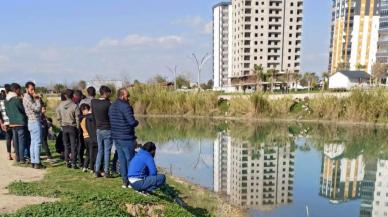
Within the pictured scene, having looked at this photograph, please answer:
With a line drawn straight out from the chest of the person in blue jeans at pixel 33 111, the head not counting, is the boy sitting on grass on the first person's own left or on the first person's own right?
on the first person's own right

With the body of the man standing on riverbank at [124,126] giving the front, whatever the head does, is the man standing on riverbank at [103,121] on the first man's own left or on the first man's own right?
on the first man's own left

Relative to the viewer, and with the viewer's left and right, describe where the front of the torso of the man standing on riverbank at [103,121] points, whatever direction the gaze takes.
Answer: facing away from the viewer and to the right of the viewer

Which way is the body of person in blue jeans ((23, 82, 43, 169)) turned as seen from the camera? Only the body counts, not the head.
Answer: to the viewer's right

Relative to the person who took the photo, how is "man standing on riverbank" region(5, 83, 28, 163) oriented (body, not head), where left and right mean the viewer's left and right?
facing away from the viewer and to the right of the viewer

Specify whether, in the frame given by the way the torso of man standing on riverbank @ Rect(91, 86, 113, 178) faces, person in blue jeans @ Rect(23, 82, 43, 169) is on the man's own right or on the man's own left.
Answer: on the man's own left

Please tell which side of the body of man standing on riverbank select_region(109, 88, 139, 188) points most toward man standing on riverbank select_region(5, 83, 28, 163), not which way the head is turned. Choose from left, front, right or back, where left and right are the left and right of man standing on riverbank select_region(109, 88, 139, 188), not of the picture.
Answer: left

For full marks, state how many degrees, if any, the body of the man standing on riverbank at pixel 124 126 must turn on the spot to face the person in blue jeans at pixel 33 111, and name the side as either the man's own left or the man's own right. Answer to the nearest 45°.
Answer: approximately 90° to the man's own left

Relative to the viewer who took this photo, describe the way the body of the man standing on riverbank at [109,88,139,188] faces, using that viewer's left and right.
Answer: facing away from the viewer and to the right of the viewer

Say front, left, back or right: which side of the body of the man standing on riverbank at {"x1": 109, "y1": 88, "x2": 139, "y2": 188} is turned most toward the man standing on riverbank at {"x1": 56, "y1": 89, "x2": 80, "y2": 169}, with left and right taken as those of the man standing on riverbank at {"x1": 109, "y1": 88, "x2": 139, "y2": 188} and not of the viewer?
left
